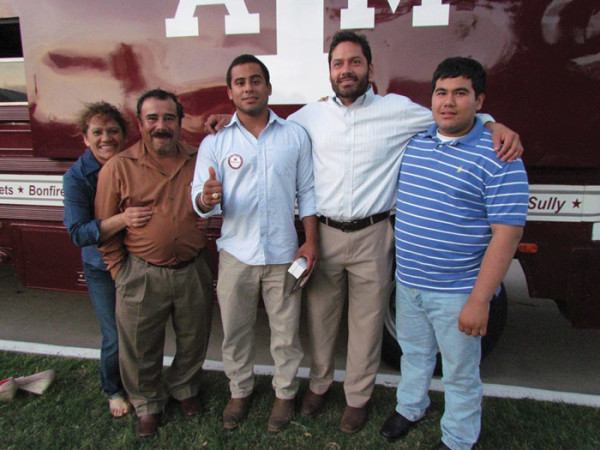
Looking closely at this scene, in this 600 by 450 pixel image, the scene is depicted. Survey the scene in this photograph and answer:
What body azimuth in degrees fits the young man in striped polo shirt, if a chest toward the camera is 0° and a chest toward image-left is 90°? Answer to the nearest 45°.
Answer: approximately 45°

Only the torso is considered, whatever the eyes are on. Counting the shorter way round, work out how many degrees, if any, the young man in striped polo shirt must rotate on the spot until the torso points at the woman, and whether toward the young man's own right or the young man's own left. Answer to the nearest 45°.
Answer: approximately 45° to the young man's own right

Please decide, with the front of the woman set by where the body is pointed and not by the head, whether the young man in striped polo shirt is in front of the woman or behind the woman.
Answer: in front

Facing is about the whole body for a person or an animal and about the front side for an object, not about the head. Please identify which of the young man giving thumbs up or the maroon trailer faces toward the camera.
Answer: the young man giving thumbs up

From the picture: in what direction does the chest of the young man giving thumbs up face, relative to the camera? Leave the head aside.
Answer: toward the camera

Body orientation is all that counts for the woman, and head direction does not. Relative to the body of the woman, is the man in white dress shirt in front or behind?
in front

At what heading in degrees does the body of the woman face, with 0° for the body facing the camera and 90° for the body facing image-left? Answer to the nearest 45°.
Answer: approximately 315°

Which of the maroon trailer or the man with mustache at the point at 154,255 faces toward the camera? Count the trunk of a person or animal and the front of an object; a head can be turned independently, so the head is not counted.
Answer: the man with mustache

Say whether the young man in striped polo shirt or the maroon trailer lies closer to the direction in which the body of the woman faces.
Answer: the young man in striped polo shirt
